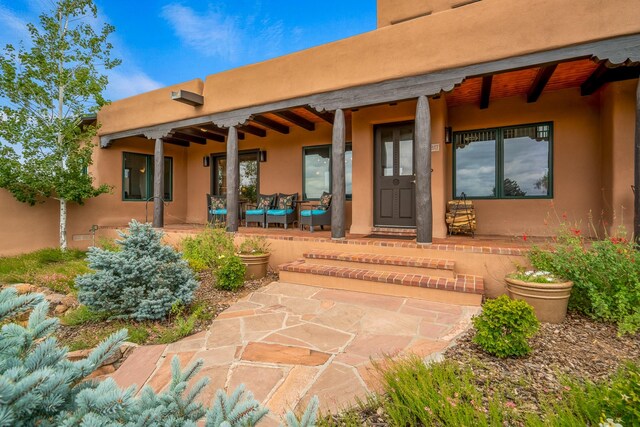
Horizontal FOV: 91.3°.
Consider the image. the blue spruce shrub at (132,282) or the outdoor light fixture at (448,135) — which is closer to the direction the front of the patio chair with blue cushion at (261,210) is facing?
the blue spruce shrub

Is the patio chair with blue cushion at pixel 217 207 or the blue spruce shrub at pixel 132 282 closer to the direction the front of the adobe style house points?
the blue spruce shrub

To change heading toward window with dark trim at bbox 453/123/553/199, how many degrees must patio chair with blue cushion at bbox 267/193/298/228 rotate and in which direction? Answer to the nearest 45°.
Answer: approximately 135° to its left

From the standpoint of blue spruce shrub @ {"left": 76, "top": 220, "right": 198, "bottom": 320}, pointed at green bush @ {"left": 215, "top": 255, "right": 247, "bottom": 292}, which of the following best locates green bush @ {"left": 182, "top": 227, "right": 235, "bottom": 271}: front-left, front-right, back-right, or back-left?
front-left

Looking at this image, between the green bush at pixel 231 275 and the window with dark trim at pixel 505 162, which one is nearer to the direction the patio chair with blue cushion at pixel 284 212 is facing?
the green bush

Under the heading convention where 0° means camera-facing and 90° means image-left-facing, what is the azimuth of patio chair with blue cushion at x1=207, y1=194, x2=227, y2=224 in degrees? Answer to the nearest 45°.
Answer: approximately 315°

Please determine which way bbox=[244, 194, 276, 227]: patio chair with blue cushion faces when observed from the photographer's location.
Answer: facing the viewer and to the left of the viewer

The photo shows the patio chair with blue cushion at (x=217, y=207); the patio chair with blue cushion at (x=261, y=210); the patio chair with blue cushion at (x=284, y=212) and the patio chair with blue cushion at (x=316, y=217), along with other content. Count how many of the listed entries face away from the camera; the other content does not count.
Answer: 0

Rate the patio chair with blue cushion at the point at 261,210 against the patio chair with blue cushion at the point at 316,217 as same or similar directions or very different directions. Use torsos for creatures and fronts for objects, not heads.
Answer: same or similar directions

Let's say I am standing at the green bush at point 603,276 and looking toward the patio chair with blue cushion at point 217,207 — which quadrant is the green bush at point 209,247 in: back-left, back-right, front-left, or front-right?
front-left

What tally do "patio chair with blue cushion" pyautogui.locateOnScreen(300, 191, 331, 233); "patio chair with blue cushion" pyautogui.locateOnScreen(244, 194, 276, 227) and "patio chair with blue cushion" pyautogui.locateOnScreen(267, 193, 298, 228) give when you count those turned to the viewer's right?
0

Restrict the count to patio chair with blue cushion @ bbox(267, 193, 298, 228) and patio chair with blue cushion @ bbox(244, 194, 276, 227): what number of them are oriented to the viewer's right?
0

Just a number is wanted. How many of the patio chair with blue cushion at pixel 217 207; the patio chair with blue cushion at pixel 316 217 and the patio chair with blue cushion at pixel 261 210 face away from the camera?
0

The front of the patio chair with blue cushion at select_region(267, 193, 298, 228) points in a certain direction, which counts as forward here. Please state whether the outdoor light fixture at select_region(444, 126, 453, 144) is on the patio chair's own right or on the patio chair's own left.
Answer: on the patio chair's own left

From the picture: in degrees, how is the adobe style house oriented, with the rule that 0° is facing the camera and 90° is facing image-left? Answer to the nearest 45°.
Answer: approximately 45°

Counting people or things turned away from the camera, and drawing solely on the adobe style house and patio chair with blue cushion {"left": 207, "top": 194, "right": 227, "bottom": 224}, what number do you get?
0

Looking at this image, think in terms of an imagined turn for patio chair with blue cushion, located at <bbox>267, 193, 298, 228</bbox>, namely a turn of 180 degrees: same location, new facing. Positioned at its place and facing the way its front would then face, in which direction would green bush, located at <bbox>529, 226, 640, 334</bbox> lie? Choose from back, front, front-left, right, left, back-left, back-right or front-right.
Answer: right

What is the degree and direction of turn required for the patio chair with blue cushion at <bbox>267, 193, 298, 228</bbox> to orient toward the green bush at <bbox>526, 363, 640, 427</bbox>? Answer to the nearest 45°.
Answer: approximately 45° to its left

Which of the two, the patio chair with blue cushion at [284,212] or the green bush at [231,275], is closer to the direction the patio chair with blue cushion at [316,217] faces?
the green bush
